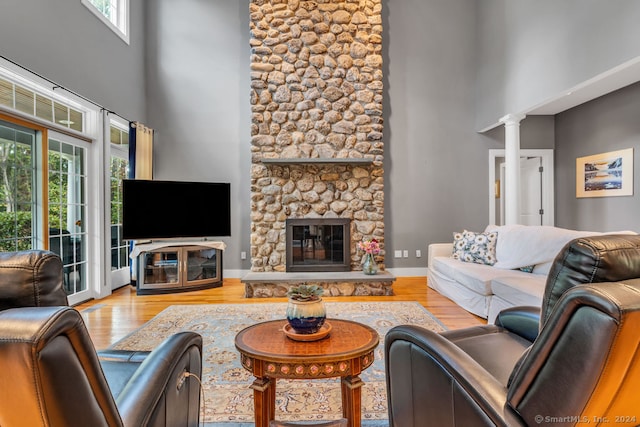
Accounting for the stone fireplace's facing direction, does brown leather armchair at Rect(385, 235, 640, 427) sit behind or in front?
in front

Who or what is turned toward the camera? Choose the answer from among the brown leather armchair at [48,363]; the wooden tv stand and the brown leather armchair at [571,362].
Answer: the wooden tv stand

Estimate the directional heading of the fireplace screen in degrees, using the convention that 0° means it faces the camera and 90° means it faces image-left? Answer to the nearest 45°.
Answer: approximately 0°

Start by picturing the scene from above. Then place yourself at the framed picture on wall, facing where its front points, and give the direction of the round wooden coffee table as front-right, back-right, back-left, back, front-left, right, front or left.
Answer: front-left

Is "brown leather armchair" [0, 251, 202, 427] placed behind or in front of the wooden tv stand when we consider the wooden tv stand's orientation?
in front

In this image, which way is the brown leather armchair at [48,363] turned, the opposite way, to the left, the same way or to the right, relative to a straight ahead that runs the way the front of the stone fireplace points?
the opposite way

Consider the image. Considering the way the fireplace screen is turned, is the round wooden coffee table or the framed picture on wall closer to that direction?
the round wooden coffee table

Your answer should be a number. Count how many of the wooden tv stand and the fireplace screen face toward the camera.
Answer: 2

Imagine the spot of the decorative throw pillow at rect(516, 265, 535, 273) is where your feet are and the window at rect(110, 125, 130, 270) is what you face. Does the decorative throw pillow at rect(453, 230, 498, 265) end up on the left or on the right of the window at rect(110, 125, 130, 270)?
right

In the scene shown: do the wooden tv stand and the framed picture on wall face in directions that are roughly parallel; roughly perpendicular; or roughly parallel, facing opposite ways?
roughly perpendicular

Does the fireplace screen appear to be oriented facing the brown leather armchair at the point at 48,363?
yes
